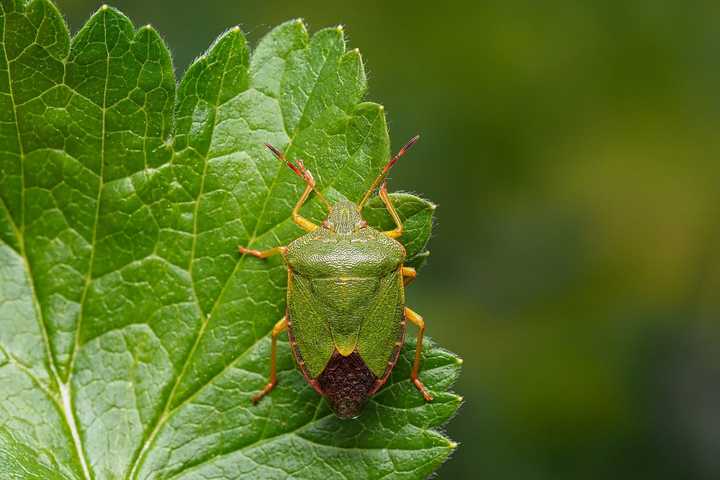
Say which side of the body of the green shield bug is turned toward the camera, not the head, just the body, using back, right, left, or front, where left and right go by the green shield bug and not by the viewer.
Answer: back
